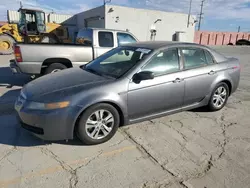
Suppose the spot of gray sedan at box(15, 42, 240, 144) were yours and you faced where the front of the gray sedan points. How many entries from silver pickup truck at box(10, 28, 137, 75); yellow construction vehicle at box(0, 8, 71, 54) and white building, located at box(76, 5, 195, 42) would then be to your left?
0

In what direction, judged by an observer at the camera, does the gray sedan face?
facing the viewer and to the left of the viewer

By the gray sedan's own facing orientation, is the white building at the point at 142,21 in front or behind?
behind

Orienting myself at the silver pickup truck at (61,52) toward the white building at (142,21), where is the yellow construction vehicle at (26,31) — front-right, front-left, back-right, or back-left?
front-left

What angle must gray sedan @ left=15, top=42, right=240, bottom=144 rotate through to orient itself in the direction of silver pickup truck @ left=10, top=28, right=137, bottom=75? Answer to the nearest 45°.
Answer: approximately 90° to its right

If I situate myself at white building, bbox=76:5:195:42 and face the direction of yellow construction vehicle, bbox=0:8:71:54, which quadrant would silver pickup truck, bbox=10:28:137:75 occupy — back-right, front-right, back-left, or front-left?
front-left

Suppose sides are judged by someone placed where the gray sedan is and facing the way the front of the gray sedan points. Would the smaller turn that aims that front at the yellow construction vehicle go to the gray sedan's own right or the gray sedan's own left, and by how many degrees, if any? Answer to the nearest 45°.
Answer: approximately 90° to the gray sedan's own right
